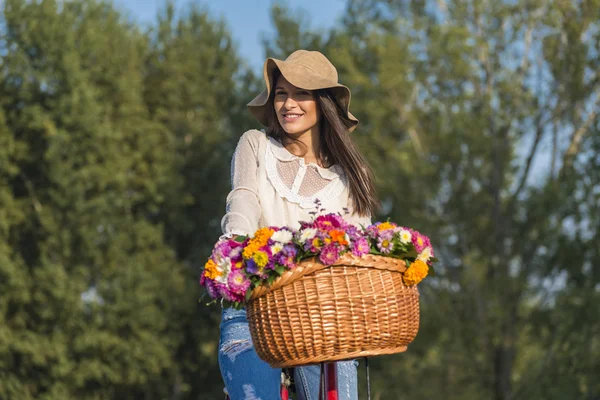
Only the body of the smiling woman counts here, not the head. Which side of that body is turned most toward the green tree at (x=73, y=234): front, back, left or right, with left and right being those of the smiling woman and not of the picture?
back

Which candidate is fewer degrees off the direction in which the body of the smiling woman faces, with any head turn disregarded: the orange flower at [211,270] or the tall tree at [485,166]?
the orange flower

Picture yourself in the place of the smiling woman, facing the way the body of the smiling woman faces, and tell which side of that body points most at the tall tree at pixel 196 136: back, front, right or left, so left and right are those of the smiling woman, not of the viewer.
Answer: back

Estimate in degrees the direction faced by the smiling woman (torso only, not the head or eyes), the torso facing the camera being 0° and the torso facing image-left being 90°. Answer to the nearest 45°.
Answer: approximately 0°

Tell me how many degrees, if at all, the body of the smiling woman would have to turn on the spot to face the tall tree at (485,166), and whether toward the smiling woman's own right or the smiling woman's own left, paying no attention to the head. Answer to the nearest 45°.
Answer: approximately 180°
